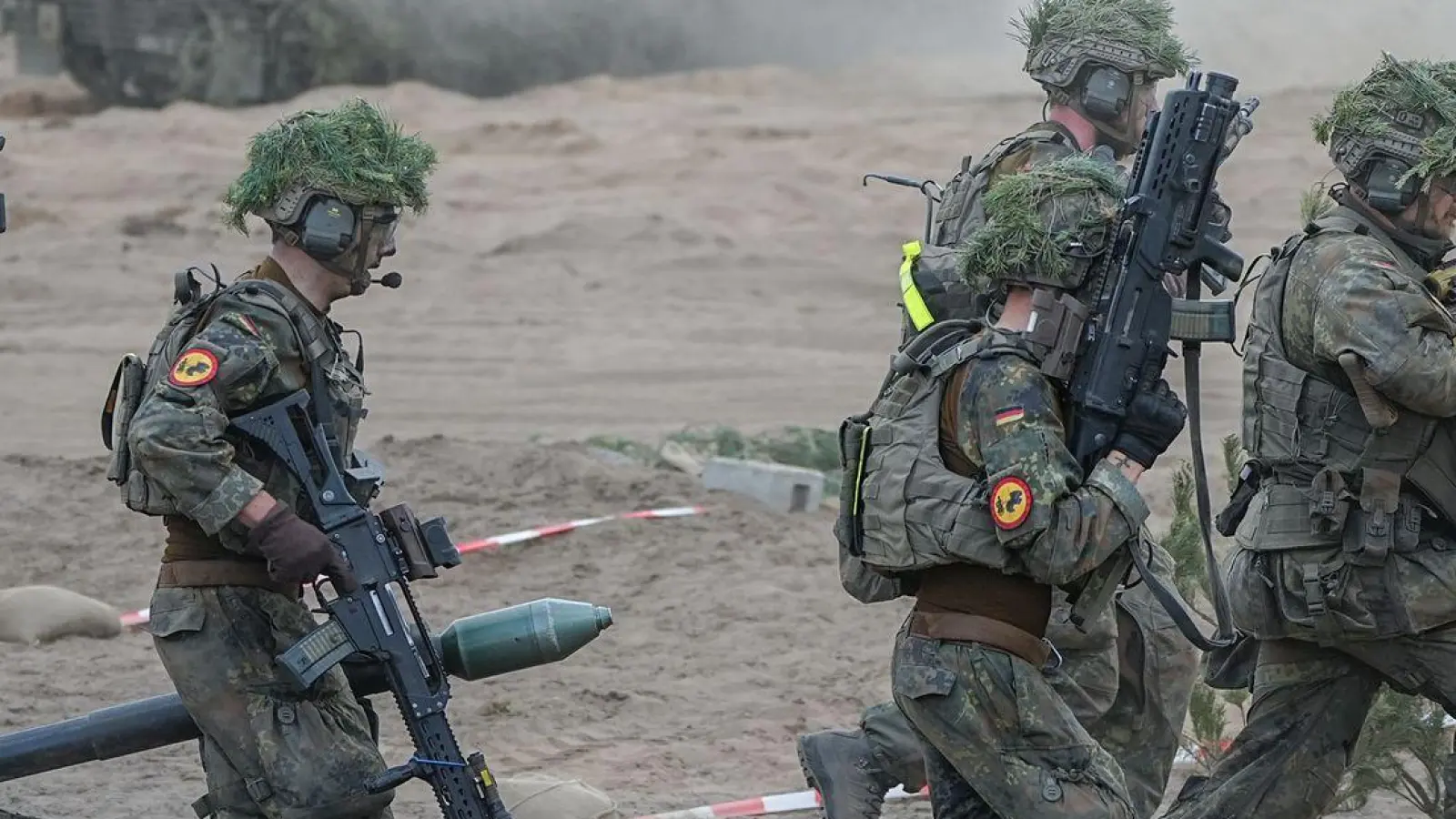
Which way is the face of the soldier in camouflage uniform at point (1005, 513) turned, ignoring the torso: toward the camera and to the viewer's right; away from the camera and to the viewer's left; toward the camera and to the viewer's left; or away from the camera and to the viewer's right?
away from the camera and to the viewer's right

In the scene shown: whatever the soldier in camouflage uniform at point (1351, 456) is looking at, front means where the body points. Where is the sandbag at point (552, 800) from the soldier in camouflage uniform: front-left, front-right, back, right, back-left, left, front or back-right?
back

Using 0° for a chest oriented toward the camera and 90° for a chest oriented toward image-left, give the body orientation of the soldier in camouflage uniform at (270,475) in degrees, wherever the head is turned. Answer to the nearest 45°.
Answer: approximately 270°

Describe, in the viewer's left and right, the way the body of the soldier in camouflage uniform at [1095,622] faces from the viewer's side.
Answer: facing to the right of the viewer

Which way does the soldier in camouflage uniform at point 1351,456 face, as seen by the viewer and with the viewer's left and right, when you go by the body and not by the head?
facing to the right of the viewer

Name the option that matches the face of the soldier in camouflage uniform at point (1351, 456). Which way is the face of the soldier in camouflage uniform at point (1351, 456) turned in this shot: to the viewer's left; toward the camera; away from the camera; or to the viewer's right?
to the viewer's right

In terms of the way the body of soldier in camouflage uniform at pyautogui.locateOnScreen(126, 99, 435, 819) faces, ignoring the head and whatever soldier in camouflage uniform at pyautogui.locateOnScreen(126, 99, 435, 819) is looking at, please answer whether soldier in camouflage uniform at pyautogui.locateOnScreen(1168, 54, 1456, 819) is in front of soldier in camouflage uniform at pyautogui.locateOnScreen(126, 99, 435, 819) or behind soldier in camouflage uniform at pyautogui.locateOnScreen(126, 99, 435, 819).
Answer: in front

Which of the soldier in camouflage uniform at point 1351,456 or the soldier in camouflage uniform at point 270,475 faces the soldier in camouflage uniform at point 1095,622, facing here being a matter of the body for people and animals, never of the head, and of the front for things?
the soldier in camouflage uniform at point 270,475

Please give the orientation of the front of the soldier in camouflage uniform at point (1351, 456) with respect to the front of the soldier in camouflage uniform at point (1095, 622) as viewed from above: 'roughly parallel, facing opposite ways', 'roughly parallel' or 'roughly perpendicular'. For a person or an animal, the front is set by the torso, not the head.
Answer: roughly parallel

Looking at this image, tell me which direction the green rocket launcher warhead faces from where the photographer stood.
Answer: facing to the right of the viewer

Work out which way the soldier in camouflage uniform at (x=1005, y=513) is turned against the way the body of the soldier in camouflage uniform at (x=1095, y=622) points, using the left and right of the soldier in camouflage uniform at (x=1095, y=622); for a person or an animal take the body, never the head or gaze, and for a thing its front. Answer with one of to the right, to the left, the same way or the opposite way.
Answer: the same way

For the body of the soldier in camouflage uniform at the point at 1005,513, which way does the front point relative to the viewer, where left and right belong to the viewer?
facing to the right of the viewer

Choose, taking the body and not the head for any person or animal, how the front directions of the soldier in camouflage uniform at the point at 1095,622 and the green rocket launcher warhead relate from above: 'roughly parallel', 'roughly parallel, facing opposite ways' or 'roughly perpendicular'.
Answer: roughly parallel

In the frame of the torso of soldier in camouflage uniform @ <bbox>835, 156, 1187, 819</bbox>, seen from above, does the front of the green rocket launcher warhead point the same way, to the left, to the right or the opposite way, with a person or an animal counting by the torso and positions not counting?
the same way

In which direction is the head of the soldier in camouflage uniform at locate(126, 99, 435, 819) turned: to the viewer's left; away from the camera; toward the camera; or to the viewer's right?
to the viewer's right
